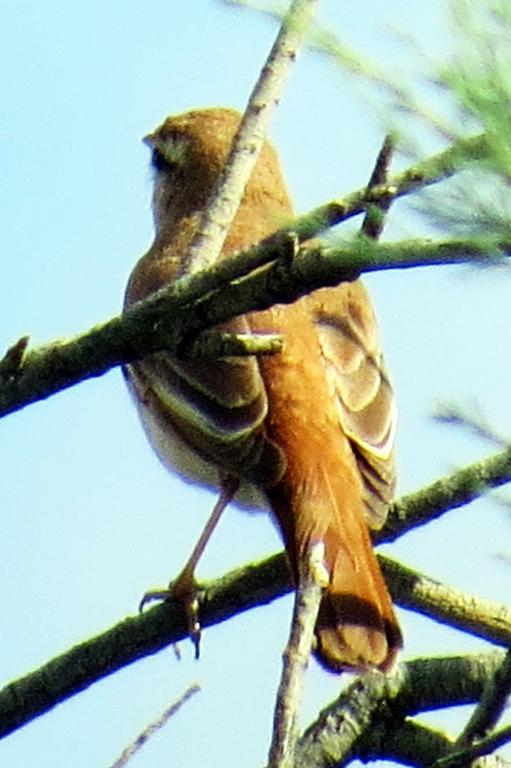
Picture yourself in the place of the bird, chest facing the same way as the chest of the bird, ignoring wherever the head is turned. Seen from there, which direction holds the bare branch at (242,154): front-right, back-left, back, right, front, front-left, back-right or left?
back-left

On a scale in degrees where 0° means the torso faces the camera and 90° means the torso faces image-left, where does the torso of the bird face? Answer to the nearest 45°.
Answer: approximately 135°
